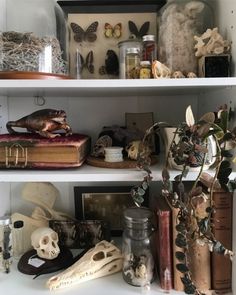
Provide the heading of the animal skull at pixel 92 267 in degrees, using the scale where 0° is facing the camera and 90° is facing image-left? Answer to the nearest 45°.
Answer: approximately 45°

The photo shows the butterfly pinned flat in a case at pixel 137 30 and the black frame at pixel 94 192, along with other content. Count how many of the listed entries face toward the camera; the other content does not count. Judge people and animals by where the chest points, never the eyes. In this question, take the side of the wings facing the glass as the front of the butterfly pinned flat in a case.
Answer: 2

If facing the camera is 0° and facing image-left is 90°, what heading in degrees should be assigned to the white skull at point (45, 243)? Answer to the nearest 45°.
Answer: approximately 315°
